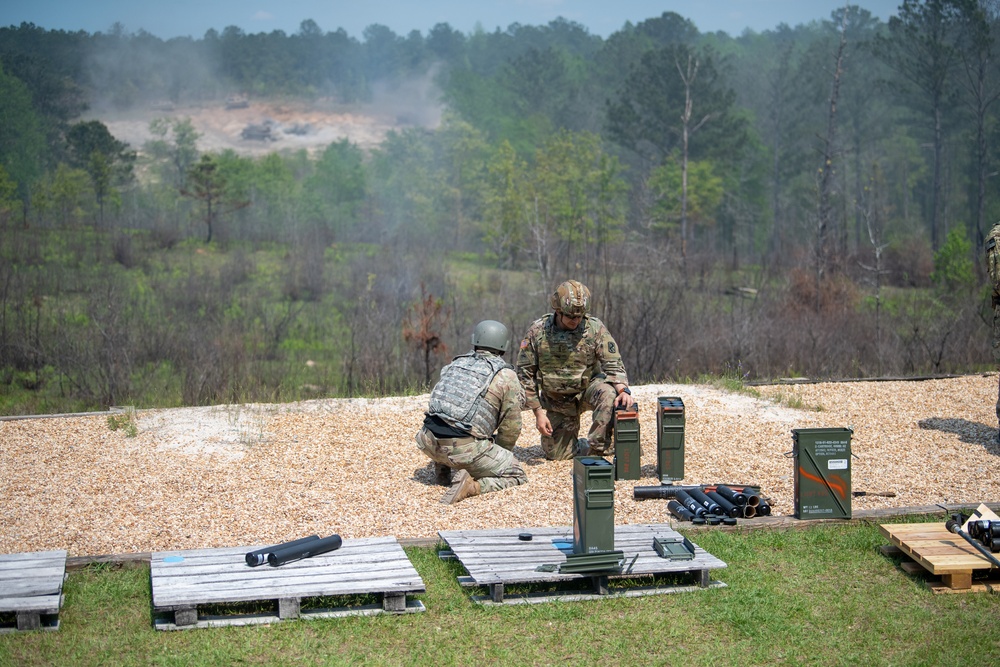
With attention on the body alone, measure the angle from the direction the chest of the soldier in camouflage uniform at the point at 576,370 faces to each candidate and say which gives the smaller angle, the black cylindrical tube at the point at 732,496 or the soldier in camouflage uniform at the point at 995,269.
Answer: the black cylindrical tube

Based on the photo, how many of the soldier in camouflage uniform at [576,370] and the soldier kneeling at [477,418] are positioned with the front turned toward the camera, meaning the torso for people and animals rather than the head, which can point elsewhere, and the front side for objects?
1

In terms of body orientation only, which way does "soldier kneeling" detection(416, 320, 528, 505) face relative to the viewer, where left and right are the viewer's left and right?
facing away from the viewer and to the right of the viewer

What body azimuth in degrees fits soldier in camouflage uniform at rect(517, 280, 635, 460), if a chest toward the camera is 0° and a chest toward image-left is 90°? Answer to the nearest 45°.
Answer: approximately 0°

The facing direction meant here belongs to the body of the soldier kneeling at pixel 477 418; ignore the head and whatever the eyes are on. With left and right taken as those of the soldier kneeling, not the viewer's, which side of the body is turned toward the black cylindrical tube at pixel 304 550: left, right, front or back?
back

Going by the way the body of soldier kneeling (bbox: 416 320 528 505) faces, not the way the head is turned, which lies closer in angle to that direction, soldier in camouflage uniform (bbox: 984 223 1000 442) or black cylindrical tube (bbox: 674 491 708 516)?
the soldier in camouflage uniform

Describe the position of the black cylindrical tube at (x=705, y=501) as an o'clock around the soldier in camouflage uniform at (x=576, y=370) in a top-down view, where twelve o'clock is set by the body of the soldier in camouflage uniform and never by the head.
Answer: The black cylindrical tube is roughly at 11 o'clock from the soldier in camouflage uniform.

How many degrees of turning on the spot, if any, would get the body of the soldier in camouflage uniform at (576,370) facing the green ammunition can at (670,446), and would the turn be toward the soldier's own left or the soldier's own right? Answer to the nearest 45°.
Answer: approximately 45° to the soldier's own left

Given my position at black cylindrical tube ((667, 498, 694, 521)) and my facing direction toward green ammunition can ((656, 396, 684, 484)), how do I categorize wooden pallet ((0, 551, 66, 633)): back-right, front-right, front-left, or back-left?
back-left

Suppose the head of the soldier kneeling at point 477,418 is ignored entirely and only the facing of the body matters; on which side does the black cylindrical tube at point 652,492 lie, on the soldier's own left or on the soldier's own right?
on the soldier's own right
